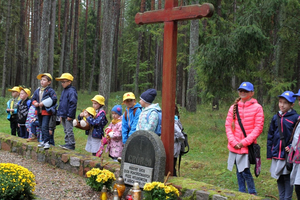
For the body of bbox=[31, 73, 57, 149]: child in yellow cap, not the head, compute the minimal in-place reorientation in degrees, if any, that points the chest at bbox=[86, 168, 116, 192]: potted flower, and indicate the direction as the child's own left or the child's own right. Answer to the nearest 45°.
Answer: approximately 45° to the child's own left

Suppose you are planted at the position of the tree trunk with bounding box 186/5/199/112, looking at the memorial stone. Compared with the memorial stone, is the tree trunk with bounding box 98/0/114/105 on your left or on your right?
right

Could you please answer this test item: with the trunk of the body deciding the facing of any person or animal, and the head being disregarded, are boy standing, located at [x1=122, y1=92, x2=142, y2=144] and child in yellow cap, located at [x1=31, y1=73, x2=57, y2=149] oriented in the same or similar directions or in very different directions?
same or similar directions

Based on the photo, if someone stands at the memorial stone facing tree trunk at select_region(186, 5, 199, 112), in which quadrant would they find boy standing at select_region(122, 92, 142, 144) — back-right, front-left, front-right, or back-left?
front-left

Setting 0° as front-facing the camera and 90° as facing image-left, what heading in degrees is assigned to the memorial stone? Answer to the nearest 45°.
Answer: approximately 45°
